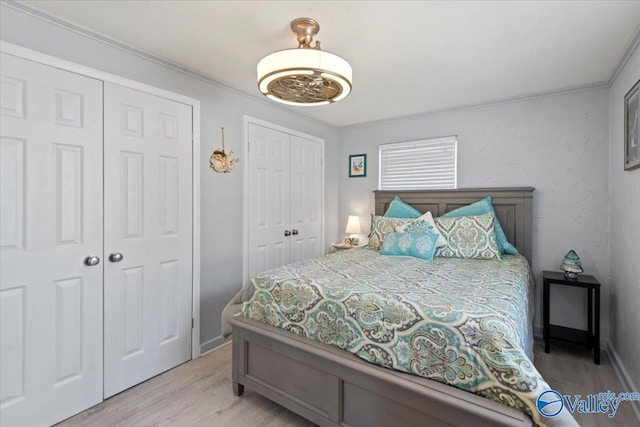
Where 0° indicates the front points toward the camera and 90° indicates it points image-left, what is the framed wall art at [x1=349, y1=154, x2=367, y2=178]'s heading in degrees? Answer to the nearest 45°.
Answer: approximately 45°

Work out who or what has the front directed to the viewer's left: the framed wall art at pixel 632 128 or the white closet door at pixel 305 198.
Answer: the framed wall art

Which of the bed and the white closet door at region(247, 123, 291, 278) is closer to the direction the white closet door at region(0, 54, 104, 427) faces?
the bed

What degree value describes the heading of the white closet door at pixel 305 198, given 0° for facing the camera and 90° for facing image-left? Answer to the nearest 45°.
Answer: approximately 315°

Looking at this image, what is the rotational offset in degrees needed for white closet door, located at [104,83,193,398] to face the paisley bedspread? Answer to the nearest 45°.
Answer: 0° — it already faces it
